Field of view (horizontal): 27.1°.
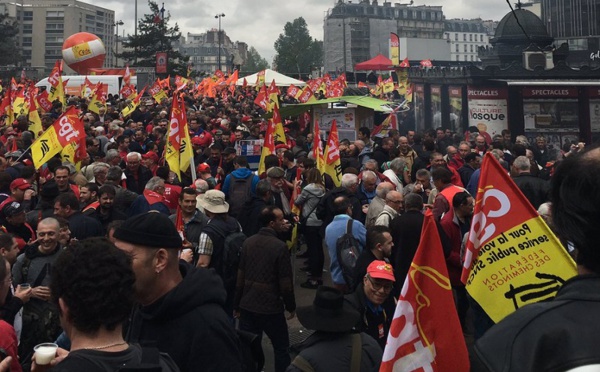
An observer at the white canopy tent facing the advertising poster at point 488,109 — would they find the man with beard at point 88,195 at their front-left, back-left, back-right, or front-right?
front-right

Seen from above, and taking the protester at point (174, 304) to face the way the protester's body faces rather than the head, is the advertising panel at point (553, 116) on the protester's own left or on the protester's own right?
on the protester's own right

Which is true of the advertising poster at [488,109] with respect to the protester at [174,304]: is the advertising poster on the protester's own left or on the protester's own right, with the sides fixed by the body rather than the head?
on the protester's own right
